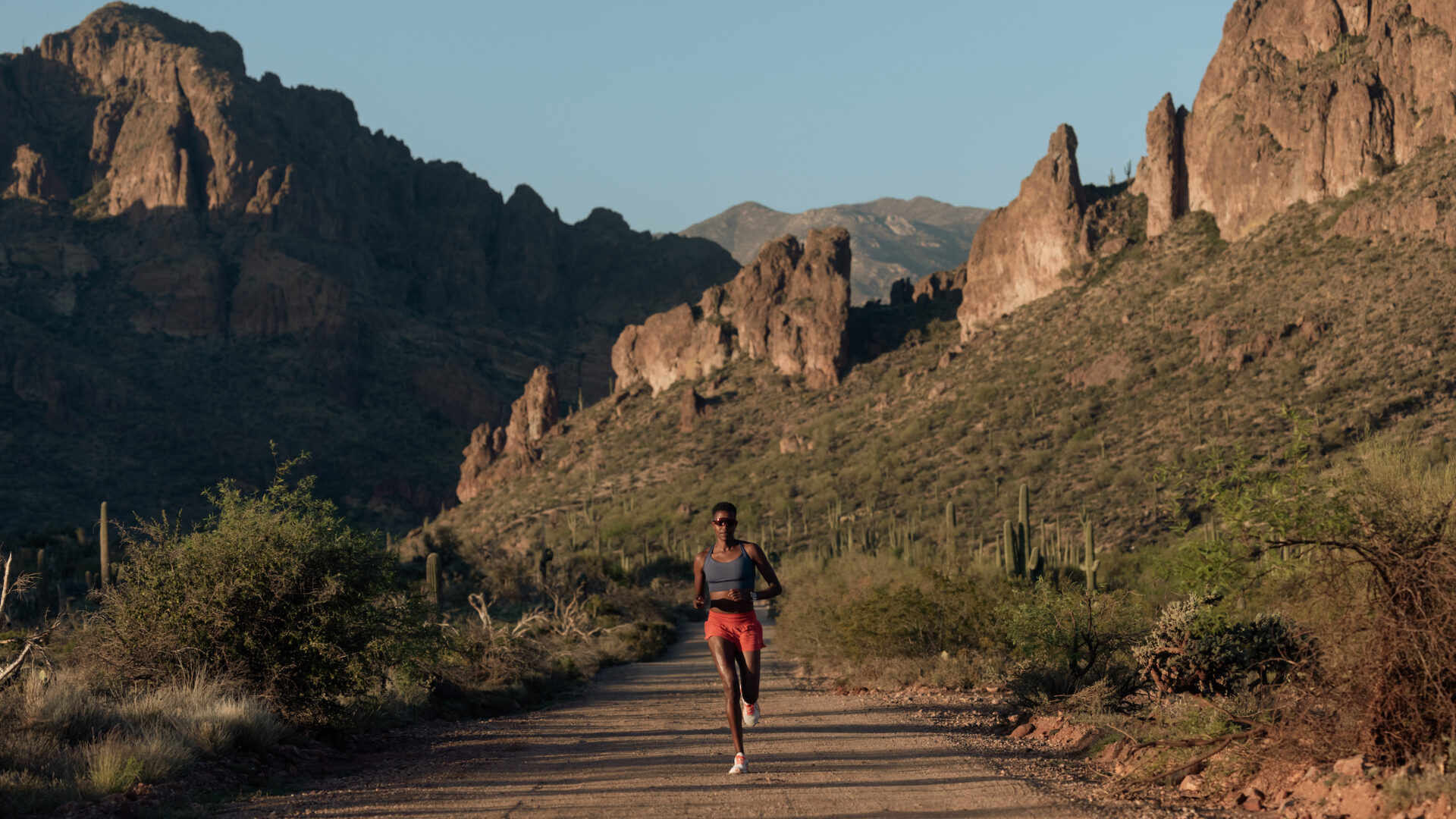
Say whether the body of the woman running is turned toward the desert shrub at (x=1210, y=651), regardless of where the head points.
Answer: no

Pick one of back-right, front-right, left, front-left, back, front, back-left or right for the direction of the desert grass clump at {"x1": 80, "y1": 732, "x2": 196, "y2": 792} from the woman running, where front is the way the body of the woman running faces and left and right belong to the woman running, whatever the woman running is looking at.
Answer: right

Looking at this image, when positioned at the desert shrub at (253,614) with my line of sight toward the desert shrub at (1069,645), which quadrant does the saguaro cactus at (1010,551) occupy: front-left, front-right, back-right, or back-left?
front-left

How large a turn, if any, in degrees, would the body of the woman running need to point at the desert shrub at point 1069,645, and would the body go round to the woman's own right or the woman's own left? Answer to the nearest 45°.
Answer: approximately 135° to the woman's own left

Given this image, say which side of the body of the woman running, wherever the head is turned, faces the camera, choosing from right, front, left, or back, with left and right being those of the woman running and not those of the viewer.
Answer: front

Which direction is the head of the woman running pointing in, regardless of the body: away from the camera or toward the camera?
toward the camera

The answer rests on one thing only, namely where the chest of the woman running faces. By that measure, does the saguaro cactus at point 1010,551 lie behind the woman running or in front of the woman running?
behind

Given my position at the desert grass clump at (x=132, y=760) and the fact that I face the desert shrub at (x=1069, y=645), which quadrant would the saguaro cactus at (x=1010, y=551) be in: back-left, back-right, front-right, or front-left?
front-left

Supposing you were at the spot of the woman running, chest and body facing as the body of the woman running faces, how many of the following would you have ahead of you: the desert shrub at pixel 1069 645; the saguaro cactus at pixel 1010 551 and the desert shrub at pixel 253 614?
0

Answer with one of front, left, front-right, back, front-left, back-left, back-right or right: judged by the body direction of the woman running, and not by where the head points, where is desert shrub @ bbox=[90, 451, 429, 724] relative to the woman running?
back-right
